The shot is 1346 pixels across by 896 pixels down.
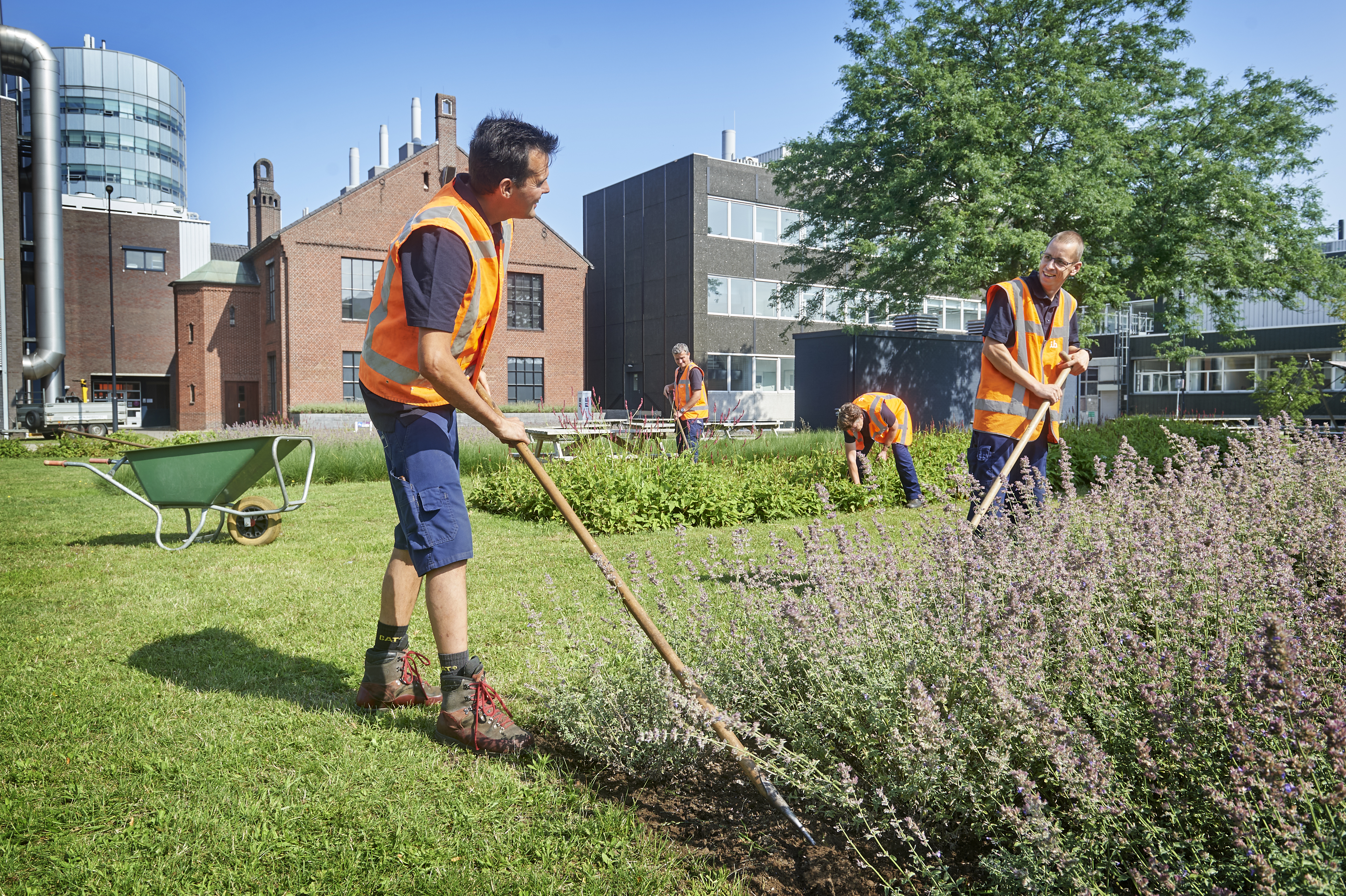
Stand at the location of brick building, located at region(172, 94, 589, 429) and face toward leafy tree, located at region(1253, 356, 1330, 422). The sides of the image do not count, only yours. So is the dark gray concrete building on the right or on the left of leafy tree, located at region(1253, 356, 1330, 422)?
left

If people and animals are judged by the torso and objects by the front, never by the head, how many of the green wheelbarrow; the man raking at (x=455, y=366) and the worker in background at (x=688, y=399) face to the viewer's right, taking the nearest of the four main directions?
2

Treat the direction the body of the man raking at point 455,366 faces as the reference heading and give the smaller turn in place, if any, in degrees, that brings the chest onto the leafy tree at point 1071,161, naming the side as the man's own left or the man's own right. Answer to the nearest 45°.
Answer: approximately 45° to the man's own left

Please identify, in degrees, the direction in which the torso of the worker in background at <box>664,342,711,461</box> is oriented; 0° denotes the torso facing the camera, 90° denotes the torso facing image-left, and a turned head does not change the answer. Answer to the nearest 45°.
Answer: approximately 45°

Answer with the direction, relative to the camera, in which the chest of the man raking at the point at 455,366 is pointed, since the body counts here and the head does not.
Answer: to the viewer's right

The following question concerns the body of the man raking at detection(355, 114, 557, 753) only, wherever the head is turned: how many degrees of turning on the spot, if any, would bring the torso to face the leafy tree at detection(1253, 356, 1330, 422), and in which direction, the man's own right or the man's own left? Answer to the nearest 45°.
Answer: approximately 45° to the man's own left

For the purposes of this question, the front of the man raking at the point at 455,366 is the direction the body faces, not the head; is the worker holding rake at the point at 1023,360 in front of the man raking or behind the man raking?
in front

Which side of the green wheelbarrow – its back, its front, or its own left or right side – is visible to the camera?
right

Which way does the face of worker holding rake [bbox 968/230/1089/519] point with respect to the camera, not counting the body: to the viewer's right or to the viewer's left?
to the viewer's left

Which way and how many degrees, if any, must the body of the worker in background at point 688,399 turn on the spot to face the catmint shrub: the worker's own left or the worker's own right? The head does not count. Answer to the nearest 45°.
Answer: approximately 45° to the worker's own left

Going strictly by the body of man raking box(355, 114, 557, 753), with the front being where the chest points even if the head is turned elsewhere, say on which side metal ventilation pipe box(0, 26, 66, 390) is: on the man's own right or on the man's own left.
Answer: on the man's own left

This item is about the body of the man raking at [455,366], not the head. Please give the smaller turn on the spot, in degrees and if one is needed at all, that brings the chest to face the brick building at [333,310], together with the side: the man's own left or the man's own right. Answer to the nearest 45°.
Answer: approximately 90° to the man's own left
